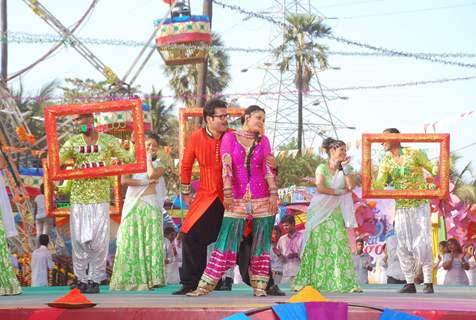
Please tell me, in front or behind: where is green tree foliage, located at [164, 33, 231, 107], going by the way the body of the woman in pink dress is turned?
behind

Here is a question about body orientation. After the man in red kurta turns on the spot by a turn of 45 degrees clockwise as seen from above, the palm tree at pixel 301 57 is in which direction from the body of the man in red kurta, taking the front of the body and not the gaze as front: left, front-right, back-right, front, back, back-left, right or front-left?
back

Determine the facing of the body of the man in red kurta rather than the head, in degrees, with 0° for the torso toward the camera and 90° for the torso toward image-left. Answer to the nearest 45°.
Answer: approximately 315°

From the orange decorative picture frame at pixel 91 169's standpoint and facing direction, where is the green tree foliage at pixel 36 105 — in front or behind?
behind

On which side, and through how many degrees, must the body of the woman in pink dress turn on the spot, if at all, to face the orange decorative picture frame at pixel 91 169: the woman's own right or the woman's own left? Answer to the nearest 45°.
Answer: approximately 135° to the woman's own right

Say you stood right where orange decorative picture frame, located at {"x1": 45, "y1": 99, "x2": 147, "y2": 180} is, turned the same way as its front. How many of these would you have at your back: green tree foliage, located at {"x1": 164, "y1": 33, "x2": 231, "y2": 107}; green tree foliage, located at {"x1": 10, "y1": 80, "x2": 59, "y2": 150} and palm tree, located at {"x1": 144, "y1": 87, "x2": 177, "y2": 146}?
3

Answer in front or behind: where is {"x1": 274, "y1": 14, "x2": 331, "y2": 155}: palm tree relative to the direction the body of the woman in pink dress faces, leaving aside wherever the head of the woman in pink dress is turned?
behind

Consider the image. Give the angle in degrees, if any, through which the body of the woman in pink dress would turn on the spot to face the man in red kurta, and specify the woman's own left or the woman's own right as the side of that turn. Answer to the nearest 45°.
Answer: approximately 135° to the woman's own right

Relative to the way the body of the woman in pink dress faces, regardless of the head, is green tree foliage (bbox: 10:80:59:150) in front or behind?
behind

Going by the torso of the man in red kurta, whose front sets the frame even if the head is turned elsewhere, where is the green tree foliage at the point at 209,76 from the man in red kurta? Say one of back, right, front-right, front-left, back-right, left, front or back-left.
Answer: back-left

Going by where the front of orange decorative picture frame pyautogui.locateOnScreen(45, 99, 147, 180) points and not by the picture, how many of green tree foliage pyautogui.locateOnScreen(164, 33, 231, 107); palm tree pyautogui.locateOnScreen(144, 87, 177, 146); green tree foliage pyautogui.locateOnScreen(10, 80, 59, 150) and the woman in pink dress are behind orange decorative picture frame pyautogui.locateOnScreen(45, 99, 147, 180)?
3

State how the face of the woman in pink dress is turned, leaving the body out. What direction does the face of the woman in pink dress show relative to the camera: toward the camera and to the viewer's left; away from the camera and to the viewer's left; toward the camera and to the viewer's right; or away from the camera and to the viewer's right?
toward the camera and to the viewer's right

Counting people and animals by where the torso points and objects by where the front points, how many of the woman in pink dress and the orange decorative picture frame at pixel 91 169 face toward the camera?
2

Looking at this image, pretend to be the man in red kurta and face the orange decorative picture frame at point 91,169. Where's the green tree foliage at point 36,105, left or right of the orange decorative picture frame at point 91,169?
right

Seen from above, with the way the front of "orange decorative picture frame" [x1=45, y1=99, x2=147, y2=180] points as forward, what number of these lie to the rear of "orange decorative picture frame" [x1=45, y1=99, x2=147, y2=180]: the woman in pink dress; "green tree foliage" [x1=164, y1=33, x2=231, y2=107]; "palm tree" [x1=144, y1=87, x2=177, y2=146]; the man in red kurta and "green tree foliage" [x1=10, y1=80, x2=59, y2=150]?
3
